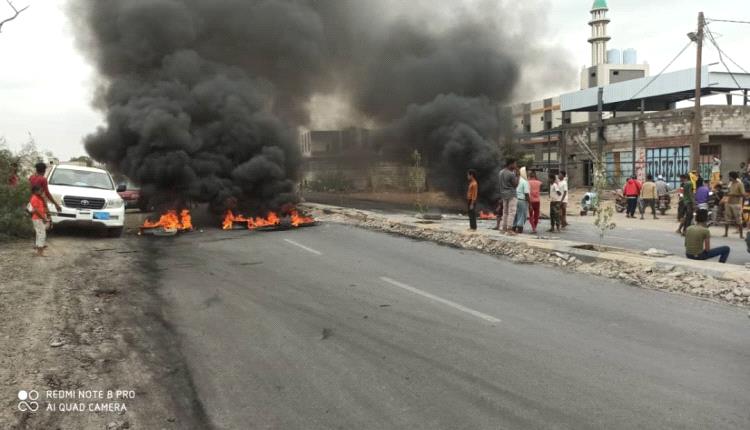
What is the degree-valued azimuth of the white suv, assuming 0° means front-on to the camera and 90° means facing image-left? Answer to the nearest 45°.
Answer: approximately 0°

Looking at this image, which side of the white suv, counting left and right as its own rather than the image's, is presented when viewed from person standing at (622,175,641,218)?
left

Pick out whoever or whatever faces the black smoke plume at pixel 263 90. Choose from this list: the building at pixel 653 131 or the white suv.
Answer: the building

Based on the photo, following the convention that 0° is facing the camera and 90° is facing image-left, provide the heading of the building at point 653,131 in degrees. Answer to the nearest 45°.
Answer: approximately 45°

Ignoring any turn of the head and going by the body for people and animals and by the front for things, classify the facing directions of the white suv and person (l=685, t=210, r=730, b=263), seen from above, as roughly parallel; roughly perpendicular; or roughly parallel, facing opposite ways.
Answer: roughly perpendicular

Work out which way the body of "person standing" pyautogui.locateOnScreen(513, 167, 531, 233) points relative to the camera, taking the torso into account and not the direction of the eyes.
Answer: to the viewer's left

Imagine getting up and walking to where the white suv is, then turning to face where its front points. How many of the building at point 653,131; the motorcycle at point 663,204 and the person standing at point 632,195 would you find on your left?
3

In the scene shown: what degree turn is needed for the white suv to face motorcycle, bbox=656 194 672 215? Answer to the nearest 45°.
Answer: approximately 90° to its left

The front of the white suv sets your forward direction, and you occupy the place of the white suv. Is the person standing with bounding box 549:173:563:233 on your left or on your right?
on your left

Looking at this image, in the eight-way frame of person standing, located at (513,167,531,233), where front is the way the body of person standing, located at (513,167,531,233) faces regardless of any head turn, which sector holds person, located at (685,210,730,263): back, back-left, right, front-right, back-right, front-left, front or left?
back-left
